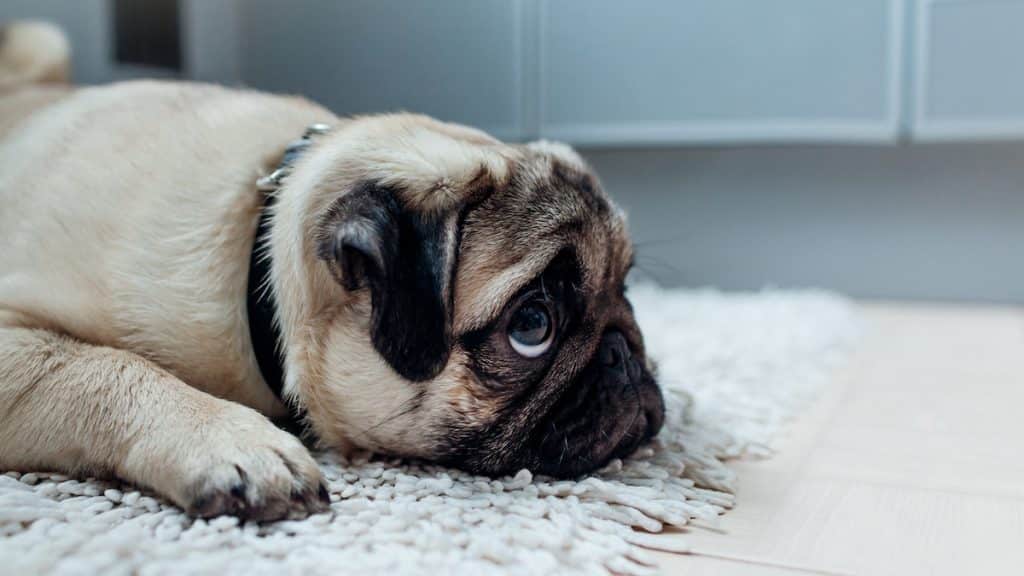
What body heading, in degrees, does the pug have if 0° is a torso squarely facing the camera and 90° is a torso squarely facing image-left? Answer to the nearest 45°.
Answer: approximately 270°
